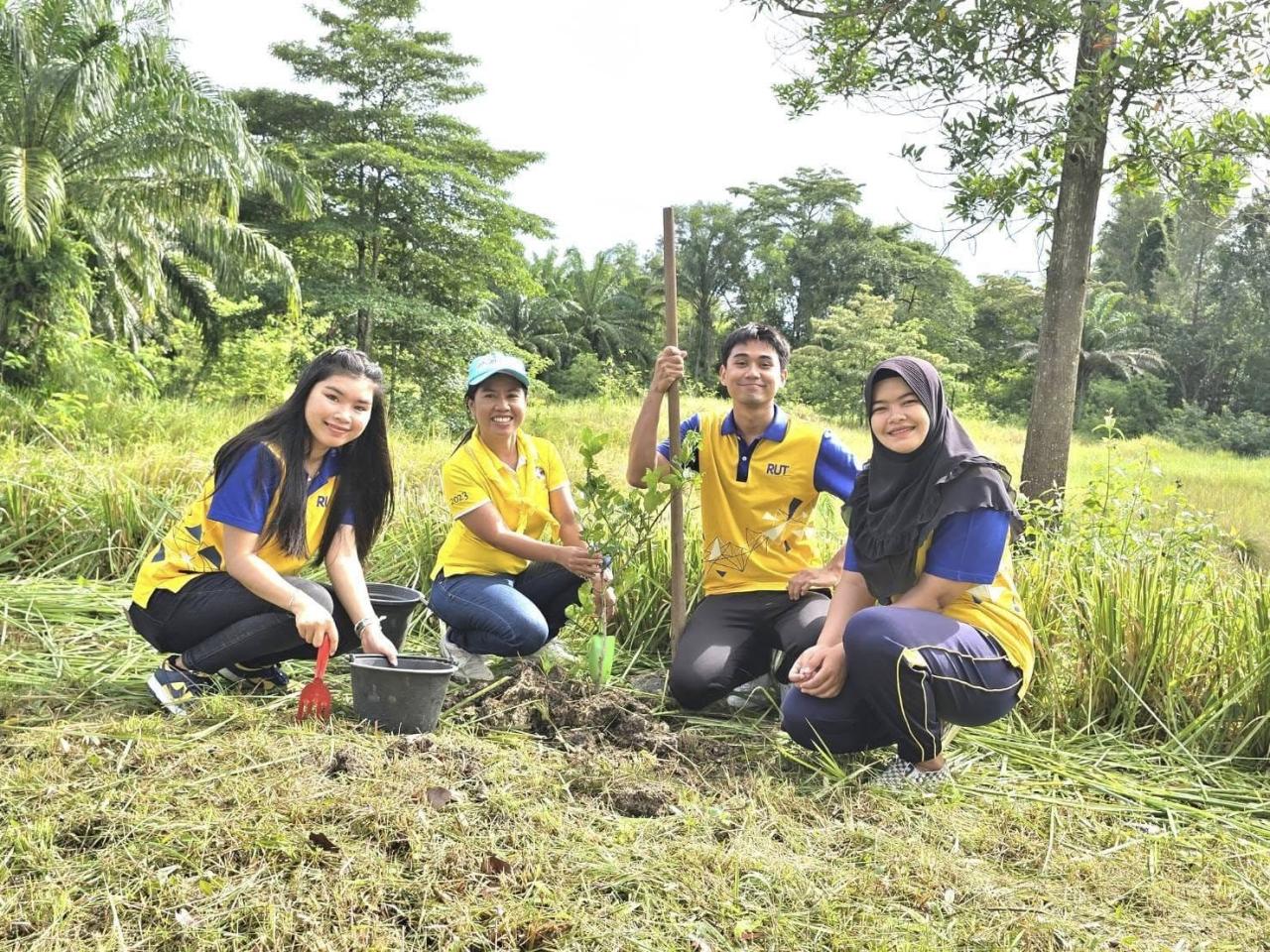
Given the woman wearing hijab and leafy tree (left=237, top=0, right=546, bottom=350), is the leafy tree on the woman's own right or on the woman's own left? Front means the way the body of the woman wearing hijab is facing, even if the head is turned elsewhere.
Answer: on the woman's own right

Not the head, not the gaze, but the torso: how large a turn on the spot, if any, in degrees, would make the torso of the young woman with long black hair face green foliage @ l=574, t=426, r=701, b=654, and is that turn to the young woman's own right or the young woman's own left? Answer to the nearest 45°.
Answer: approximately 45° to the young woman's own left

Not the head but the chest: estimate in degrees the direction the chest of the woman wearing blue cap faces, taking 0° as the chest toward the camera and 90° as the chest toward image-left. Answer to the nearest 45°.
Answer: approximately 315°

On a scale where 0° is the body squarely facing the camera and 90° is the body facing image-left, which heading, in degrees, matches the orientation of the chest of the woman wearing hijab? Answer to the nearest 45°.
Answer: approximately 45°

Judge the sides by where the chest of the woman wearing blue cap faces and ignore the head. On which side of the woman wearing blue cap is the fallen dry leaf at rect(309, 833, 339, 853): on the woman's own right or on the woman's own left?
on the woman's own right

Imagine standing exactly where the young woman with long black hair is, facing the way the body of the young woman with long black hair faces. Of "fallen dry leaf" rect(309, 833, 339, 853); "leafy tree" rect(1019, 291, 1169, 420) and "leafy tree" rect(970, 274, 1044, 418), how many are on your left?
2

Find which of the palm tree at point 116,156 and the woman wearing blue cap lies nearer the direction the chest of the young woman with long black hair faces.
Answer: the woman wearing blue cap

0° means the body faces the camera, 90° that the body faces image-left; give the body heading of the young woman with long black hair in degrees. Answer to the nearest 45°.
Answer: approximately 315°
